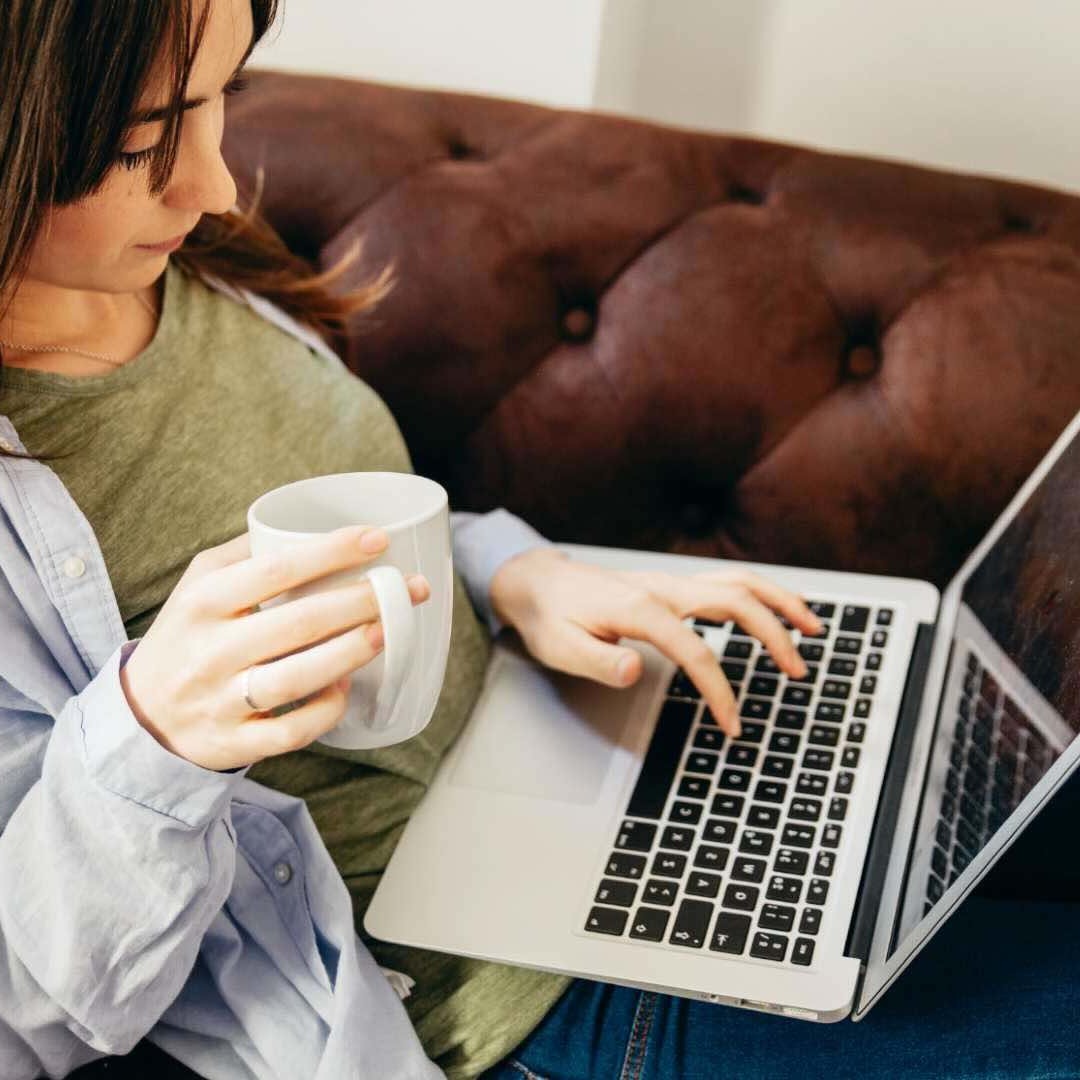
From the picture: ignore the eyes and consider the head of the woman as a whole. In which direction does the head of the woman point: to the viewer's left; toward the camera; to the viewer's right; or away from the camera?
to the viewer's right

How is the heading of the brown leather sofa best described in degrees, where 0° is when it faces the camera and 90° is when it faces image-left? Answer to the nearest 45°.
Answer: approximately 0°

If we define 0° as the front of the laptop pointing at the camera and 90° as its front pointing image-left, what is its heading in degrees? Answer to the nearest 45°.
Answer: approximately 90°

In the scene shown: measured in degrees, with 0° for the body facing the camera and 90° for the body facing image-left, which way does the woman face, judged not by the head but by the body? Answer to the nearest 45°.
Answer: approximately 315°
